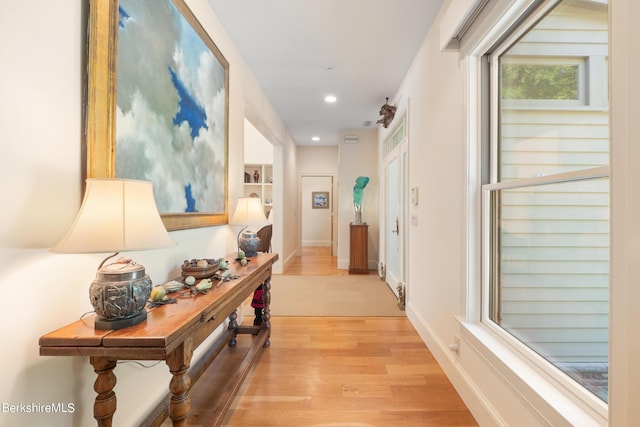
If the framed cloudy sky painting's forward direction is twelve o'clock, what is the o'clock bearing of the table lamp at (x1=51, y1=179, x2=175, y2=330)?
The table lamp is roughly at 2 o'clock from the framed cloudy sky painting.

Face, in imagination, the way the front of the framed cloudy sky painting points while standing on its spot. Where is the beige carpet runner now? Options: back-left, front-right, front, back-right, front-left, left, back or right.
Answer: left

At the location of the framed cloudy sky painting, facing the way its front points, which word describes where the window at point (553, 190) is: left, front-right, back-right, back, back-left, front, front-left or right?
front

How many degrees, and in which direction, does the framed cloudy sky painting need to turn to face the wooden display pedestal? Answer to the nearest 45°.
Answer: approximately 90° to its left

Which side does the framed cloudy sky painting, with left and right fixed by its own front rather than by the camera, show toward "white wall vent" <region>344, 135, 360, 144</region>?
left

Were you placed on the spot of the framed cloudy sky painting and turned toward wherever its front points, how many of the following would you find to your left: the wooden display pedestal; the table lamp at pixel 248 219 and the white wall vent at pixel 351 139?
3

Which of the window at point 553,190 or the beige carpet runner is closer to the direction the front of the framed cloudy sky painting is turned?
the window

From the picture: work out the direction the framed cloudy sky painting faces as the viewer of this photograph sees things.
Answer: facing the viewer and to the right of the viewer

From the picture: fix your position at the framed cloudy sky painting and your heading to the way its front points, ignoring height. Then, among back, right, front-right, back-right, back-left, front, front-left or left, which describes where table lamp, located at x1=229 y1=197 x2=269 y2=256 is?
left

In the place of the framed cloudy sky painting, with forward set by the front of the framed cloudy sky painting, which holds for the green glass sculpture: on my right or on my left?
on my left
